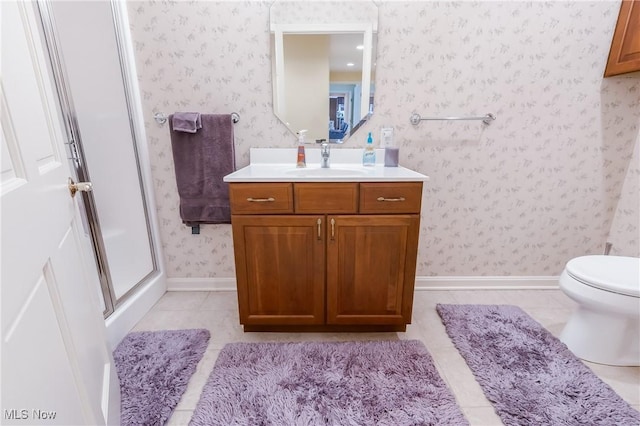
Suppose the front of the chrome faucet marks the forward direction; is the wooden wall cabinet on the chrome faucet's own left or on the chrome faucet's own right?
on the chrome faucet's own left

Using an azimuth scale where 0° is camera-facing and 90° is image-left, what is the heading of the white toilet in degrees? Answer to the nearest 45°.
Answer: approximately 90°

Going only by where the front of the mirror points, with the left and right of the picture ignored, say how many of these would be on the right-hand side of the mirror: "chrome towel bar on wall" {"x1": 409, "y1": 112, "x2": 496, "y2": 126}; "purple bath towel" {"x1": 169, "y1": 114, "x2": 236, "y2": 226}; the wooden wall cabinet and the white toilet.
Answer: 1

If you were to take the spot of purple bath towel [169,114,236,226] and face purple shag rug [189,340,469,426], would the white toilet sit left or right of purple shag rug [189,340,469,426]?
left

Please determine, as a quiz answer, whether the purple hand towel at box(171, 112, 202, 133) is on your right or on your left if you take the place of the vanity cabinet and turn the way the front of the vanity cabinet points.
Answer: on your right

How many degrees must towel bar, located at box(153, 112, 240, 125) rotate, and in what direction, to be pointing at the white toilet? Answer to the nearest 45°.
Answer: approximately 45° to its left

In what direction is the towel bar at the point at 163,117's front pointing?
toward the camera

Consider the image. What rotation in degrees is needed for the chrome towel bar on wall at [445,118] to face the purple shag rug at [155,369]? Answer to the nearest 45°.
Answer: approximately 45° to its right

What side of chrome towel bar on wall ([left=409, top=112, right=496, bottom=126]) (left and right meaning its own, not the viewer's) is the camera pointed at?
front
